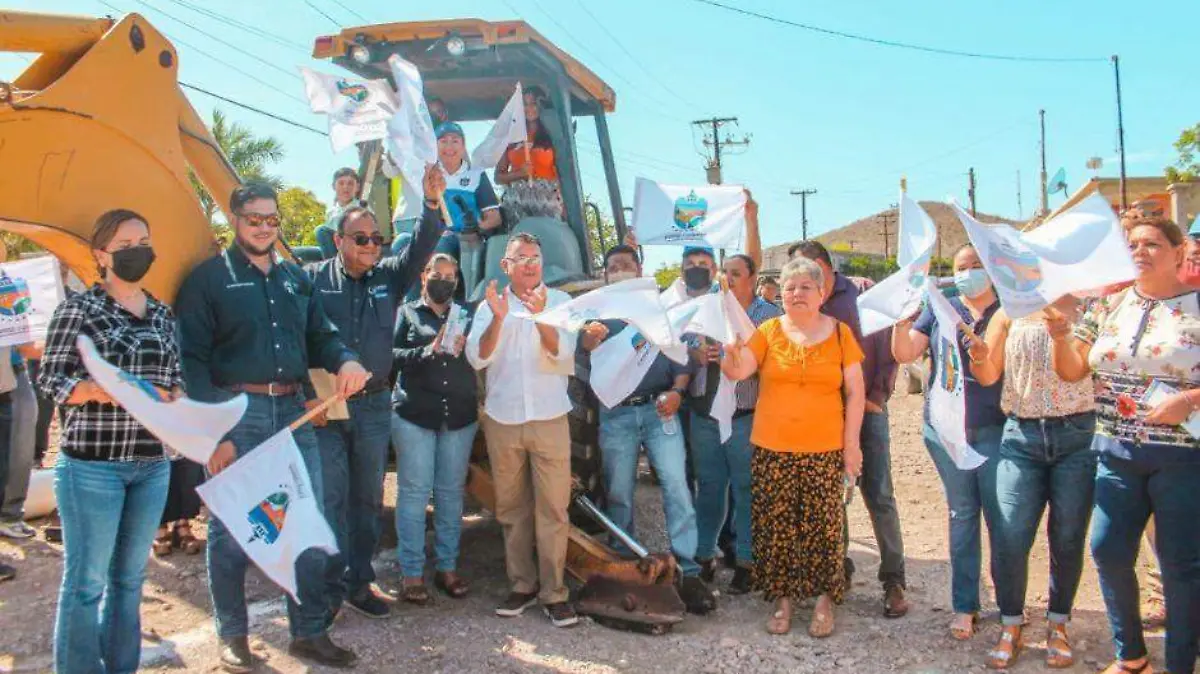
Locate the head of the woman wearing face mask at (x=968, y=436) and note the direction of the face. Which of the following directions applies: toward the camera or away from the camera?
toward the camera

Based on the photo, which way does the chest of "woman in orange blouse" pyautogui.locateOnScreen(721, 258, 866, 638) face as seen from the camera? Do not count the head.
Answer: toward the camera

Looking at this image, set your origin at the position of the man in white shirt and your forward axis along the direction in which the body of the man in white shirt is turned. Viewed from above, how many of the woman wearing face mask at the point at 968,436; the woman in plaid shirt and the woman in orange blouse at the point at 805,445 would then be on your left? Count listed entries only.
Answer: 2

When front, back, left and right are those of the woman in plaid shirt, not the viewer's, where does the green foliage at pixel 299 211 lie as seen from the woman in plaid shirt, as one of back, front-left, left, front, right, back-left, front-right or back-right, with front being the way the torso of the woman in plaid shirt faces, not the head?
back-left

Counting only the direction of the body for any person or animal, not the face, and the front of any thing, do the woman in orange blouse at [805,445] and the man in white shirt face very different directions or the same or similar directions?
same or similar directions

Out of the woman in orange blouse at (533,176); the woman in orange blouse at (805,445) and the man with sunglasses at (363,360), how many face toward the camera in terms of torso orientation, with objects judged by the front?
3

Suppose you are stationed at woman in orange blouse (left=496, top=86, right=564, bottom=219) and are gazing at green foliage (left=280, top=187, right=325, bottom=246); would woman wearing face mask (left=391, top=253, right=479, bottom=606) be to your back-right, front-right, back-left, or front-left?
back-left

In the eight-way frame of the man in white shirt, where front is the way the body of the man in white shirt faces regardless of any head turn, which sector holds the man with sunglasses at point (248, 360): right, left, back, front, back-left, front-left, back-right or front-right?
front-right

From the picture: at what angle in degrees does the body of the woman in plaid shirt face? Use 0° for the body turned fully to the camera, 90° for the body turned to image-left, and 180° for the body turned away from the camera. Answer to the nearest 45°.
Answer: approximately 315°

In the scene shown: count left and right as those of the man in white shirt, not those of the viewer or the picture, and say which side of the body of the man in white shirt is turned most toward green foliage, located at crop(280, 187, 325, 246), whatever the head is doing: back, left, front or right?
back

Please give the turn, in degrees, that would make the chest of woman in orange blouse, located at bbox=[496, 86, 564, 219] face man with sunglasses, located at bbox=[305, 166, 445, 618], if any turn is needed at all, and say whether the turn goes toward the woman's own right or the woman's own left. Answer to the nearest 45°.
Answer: approximately 45° to the woman's own right

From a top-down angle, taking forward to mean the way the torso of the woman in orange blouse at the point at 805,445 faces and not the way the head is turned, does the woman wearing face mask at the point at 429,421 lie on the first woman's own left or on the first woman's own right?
on the first woman's own right

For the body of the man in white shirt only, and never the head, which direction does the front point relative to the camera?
toward the camera

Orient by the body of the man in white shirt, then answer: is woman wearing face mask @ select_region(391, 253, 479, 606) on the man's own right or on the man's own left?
on the man's own right

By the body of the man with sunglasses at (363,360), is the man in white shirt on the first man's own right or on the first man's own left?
on the first man's own left

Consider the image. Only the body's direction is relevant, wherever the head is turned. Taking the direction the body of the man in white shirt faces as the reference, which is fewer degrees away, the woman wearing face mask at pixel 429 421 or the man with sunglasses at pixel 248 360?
the man with sunglasses

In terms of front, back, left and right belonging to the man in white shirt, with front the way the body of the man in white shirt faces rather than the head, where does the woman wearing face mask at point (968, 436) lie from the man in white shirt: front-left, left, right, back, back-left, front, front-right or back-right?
left

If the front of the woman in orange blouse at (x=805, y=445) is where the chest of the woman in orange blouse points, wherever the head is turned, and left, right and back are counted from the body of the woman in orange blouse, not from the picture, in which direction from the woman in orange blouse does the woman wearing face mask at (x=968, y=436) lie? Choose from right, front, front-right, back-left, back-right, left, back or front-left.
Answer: left
